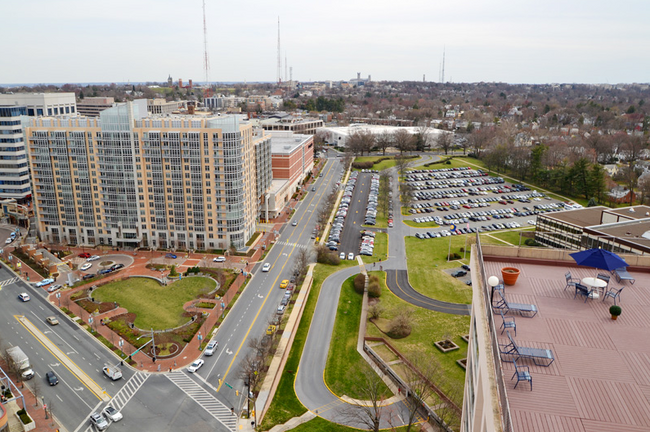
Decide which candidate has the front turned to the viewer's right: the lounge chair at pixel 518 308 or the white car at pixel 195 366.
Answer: the lounge chair

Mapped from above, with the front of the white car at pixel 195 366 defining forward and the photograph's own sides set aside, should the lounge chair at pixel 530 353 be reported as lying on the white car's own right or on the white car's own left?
on the white car's own left

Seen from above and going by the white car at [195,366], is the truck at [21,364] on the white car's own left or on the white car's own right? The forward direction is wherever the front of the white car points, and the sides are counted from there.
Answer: on the white car's own right

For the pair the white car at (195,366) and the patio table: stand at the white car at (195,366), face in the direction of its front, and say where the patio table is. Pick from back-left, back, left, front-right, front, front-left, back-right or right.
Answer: left

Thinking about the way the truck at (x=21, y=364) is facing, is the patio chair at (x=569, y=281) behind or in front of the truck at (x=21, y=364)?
in front

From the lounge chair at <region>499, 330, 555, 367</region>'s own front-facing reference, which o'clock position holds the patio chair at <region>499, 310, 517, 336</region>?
The patio chair is roughly at 8 o'clock from the lounge chair.

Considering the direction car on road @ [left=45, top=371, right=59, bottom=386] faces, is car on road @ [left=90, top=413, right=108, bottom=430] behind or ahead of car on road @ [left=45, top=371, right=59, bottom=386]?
ahead

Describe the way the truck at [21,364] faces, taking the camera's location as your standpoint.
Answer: facing the viewer and to the right of the viewer

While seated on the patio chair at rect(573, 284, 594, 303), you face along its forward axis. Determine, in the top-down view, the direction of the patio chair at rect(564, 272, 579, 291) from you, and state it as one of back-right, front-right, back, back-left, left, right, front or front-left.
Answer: left
